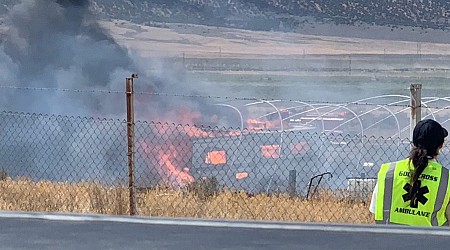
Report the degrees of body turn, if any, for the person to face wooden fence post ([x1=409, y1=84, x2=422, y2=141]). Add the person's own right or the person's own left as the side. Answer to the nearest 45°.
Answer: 0° — they already face it

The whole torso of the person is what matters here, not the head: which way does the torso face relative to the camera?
away from the camera

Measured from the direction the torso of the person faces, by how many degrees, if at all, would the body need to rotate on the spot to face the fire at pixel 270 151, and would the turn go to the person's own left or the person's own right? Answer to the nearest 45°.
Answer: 0° — they already face it
